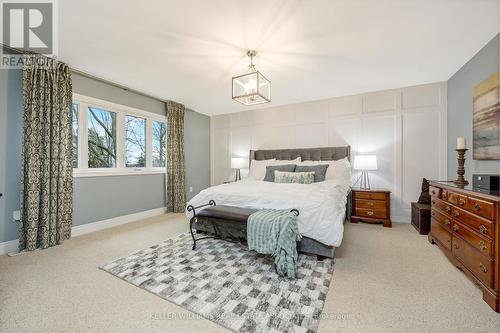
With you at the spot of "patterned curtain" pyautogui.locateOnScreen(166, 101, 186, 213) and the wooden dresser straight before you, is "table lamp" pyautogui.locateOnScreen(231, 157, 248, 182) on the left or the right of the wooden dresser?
left

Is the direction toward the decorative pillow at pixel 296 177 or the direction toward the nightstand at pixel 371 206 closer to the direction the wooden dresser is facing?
the decorative pillow

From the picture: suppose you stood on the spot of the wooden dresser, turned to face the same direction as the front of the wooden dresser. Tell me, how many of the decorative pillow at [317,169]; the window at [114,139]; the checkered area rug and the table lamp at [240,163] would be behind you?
0

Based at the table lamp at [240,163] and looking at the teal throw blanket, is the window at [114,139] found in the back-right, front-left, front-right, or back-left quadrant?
front-right

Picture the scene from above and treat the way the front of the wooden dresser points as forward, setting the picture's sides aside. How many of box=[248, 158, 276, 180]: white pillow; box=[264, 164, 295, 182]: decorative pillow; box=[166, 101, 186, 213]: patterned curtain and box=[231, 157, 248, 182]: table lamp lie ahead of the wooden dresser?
4

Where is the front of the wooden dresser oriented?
to the viewer's left

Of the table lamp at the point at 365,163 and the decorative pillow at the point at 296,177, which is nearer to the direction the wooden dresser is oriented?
the decorative pillow

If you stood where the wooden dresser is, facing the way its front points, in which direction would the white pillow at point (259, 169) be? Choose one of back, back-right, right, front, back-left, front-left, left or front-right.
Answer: front

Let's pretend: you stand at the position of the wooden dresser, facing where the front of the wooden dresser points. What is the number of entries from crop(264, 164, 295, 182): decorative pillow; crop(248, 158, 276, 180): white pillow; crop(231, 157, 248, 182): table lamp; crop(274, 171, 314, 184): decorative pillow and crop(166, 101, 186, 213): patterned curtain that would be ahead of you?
5

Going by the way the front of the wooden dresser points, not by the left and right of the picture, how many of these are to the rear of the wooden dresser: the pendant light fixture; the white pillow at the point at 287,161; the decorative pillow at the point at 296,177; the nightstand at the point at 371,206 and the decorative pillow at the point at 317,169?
0

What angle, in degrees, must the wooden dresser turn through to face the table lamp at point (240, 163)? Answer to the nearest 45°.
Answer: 0° — it already faces it

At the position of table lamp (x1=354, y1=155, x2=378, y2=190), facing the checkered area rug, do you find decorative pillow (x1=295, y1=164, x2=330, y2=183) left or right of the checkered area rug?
right

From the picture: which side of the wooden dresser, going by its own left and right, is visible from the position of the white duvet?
front

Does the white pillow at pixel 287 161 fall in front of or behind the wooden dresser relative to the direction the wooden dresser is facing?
in front

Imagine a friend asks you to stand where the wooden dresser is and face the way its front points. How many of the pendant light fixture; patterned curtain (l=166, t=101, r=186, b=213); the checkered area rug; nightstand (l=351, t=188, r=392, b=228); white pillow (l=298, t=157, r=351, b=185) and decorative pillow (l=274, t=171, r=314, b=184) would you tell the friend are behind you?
0

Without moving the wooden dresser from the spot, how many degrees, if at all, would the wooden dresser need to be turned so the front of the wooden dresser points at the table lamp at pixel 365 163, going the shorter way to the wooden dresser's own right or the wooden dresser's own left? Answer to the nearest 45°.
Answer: approximately 45° to the wooden dresser's own right

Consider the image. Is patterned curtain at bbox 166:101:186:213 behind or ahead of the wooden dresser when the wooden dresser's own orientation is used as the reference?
ahead

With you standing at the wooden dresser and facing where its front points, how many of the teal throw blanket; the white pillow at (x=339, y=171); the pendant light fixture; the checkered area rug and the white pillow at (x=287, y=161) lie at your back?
0
